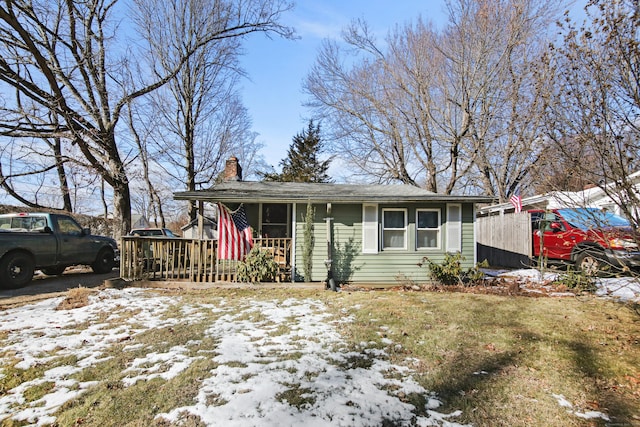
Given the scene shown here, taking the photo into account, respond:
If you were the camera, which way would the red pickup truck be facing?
facing the viewer and to the right of the viewer

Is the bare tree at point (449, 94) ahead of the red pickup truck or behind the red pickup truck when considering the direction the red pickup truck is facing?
behind

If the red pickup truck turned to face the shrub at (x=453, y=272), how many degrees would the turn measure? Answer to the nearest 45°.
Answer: approximately 180°

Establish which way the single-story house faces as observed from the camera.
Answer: facing the viewer

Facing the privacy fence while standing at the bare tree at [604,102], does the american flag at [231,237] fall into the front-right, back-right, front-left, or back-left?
front-left

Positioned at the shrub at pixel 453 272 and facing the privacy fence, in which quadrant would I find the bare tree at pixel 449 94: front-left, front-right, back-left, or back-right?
front-left

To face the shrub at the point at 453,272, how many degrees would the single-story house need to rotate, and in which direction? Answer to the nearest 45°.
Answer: approximately 90° to its left

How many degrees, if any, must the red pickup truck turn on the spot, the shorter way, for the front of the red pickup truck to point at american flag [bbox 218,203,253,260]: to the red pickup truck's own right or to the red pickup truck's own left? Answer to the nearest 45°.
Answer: approximately 135° to the red pickup truck's own right

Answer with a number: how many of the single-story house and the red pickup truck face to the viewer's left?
0

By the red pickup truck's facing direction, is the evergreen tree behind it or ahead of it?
behind
